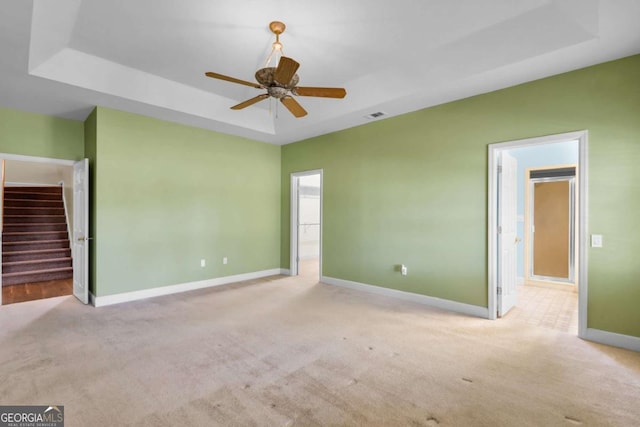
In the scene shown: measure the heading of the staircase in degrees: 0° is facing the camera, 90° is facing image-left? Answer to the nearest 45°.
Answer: approximately 0°

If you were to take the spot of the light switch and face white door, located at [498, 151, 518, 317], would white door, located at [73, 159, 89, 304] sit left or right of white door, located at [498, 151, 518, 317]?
left

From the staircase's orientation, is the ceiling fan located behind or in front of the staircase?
in front

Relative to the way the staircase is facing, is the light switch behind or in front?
in front

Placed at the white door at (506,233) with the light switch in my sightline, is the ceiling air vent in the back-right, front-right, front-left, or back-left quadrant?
back-right
